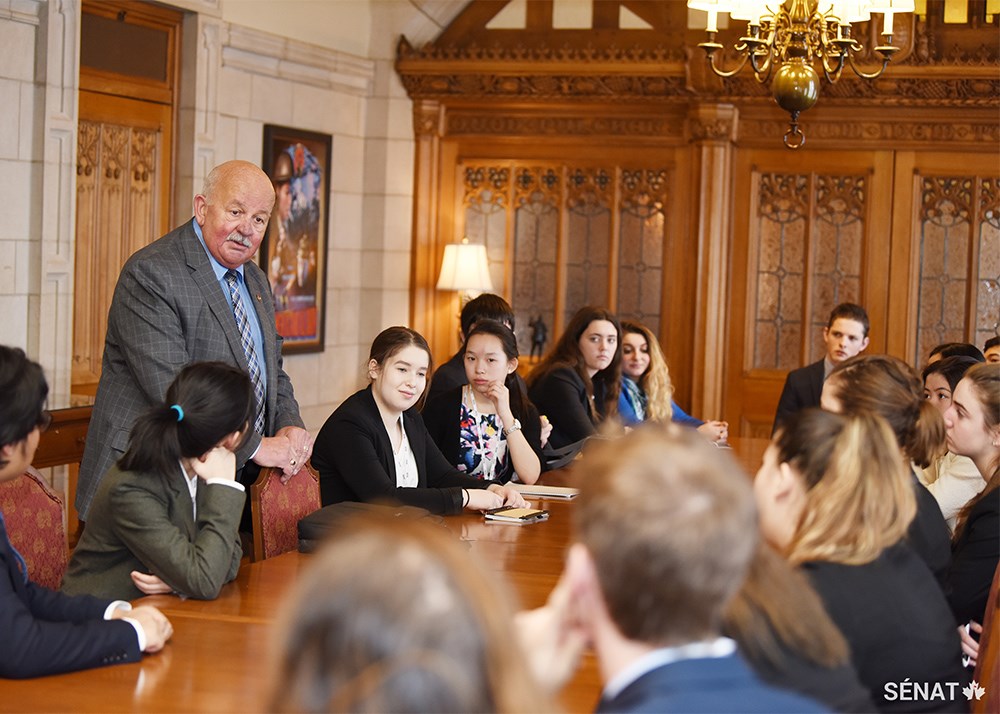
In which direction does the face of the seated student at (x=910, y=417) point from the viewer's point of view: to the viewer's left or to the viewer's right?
to the viewer's left

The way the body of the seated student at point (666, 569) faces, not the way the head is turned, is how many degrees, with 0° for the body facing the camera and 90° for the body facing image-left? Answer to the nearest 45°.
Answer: approximately 135°

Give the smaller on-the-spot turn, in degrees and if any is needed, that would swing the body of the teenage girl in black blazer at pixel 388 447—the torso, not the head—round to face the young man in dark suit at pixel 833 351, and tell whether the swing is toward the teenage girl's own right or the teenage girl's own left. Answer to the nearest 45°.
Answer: approximately 90° to the teenage girl's own left

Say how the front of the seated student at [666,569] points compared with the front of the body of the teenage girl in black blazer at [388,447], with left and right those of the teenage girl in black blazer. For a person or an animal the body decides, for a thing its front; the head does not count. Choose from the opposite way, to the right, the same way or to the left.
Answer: the opposite way

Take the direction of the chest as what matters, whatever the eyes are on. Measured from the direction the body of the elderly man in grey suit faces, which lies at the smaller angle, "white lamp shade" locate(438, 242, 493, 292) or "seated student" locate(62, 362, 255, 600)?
the seated student

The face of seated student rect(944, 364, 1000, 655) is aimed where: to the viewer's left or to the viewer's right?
to the viewer's left

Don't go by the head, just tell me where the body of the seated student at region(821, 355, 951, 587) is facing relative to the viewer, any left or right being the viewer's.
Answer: facing to the left of the viewer

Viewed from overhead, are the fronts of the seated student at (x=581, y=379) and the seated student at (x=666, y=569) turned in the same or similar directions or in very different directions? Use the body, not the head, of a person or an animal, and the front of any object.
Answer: very different directions

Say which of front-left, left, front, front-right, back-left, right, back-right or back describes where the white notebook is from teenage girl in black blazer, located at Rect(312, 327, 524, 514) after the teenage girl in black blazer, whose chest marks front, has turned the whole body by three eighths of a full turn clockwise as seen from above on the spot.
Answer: back-right

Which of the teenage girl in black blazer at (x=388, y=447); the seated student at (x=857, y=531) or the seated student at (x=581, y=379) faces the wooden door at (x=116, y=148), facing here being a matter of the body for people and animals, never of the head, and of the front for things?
the seated student at (x=857, y=531)

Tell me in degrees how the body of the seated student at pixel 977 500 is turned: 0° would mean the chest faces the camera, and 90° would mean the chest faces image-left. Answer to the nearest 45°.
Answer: approximately 90°

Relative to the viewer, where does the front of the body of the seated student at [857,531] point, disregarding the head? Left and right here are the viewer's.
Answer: facing away from the viewer and to the left of the viewer

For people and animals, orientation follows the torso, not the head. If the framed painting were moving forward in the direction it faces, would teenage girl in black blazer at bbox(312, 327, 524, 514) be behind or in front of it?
in front

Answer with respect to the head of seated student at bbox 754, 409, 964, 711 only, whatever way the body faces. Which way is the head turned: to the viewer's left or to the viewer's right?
to the viewer's left
